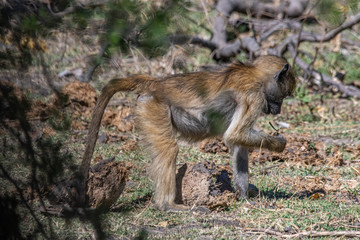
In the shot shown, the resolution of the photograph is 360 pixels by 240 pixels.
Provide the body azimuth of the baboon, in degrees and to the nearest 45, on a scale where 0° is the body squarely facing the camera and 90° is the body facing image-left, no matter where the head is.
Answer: approximately 270°

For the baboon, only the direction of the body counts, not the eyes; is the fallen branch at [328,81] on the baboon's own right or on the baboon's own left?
on the baboon's own left
